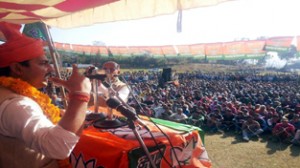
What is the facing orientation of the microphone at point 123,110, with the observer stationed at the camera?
facing to the left of the viewer

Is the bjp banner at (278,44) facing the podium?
yes

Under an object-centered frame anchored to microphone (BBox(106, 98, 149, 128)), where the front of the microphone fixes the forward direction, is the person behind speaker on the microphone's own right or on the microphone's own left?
on the microphone's own right

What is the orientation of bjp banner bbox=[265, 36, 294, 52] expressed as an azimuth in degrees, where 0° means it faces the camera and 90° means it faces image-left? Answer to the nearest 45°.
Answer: approximately 0°

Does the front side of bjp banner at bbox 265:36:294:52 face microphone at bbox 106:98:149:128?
yes

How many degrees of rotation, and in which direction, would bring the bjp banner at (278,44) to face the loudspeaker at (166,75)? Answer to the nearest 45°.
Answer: approximately 45° to its right

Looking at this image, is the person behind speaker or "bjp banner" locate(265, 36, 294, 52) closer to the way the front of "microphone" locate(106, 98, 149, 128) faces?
the person behind speaker

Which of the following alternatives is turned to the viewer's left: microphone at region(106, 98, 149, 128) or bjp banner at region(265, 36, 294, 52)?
the microphone

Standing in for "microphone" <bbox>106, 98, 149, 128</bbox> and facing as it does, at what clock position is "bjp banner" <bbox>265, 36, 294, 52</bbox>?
The bjp banner is roughly at 4 o'clock from the microphone.

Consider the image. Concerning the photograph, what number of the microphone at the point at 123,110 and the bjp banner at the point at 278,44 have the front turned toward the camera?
1

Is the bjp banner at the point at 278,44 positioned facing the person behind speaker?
yes
